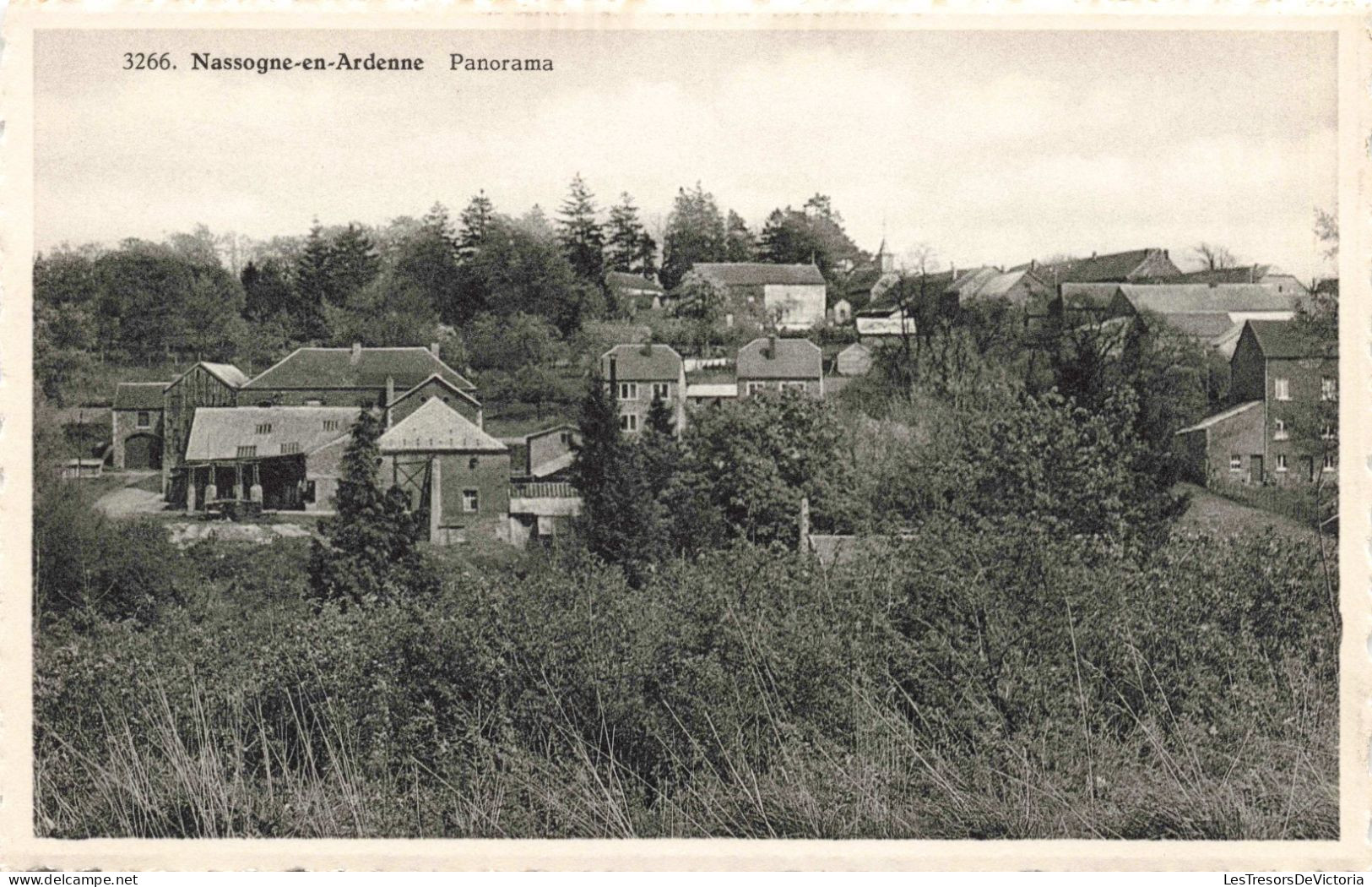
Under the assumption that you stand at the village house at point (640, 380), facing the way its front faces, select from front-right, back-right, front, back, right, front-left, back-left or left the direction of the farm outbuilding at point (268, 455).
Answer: right

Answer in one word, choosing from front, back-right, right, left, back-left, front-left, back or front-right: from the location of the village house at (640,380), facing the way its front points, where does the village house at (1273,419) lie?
left

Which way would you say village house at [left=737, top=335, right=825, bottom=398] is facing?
toward the camera

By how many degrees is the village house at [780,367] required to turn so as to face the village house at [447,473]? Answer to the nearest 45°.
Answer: approximately 90° to its right

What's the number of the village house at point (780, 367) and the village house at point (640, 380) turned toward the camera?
2

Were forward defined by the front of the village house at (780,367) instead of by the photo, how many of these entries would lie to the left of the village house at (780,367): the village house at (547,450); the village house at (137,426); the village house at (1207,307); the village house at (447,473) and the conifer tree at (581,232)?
1

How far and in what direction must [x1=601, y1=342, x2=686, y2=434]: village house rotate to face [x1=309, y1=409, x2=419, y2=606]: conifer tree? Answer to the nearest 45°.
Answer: approximately 90° to its right
